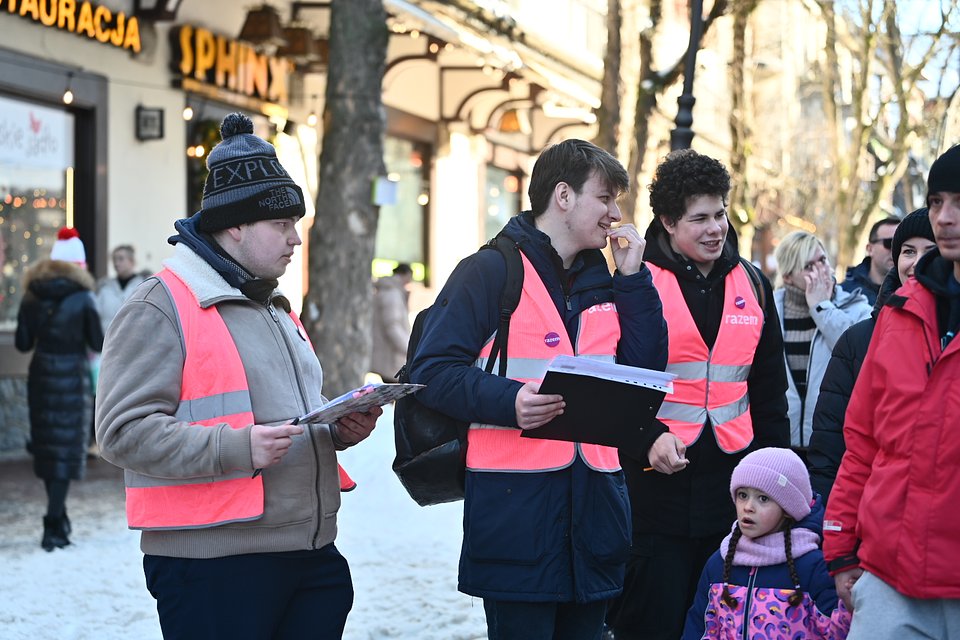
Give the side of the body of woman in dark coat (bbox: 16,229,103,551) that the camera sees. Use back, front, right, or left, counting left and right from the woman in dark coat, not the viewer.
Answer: back

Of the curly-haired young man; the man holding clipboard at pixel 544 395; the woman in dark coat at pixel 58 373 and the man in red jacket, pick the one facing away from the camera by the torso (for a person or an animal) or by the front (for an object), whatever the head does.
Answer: the woman in dark coat

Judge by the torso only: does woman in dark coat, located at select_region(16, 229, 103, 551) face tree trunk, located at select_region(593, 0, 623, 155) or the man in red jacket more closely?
the tree trunk

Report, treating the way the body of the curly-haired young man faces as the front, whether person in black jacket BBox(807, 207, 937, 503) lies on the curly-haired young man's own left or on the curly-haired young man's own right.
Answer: on the curly-haired young man's own left

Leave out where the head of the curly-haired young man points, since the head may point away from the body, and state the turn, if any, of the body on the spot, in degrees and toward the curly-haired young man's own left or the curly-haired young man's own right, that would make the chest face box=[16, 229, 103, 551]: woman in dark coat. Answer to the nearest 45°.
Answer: approximately 135° to the curly-haired young man's own right

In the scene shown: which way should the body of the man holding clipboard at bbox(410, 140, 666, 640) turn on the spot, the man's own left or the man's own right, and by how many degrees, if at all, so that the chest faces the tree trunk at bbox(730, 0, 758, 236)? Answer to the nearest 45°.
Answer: approximately 135° to the man's own left

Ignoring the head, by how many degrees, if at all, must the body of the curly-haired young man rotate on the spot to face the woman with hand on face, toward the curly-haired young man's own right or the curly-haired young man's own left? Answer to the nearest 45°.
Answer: approximately 180°

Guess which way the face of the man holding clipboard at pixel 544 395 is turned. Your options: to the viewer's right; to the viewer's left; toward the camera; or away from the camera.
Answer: to the viewer's right

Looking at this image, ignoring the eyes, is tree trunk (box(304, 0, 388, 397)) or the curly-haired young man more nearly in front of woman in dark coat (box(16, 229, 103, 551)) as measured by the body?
the tree trunk
